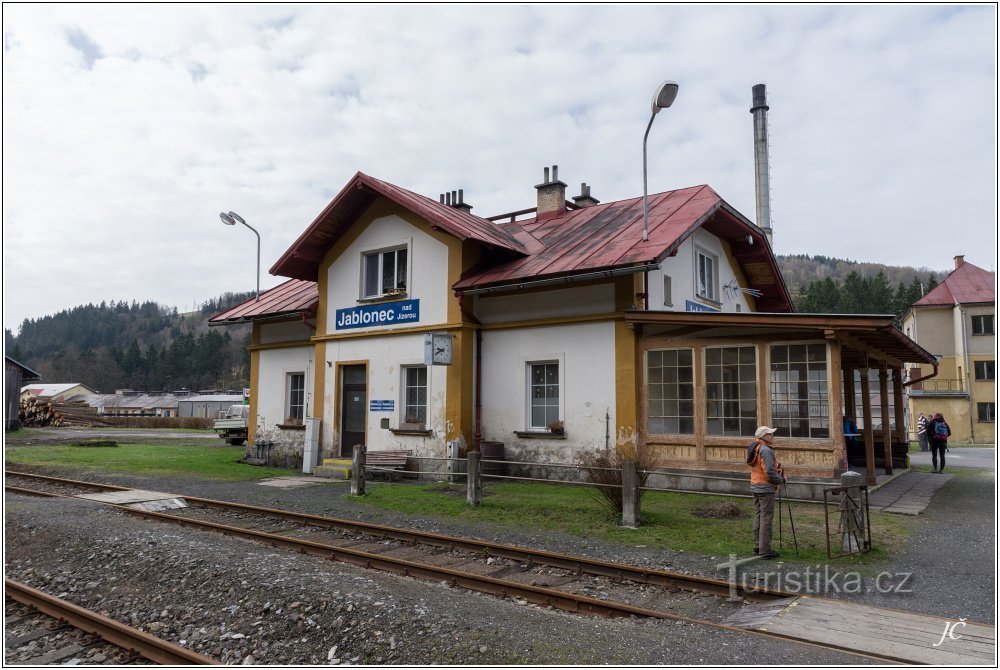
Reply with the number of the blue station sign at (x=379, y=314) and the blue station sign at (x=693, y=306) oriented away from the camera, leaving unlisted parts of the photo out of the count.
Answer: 0

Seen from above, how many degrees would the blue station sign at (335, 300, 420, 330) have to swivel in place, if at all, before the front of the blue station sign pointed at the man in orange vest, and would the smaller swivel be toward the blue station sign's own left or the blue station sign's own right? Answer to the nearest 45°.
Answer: approximately 90° to the blue station sign's own left

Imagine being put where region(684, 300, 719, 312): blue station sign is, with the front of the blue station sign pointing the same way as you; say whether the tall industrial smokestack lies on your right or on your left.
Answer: on your left

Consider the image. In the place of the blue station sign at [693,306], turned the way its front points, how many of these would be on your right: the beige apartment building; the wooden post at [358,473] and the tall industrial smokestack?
1

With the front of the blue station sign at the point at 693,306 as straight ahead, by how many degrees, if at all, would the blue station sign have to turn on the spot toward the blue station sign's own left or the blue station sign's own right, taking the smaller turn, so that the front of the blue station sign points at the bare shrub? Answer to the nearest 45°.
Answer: approximately 45° to the blue station sign's own right

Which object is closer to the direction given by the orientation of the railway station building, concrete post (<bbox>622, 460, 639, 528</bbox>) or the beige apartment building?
the concrete post

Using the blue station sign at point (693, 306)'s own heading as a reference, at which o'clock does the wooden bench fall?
The wooden bench is roughly at 4 o'clock from the blue station sign.

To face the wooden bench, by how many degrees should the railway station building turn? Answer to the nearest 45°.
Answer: approximately 45° to its right

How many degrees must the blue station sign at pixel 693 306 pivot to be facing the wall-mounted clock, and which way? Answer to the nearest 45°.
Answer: approximately 90° to its right

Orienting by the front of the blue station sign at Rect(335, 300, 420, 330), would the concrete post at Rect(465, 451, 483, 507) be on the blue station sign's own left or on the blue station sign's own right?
on the blue station sign's own left

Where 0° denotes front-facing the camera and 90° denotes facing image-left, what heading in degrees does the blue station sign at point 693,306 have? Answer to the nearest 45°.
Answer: approximately 315°

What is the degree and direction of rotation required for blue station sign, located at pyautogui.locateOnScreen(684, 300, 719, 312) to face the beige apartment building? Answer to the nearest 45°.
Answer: approximately 90° to its left

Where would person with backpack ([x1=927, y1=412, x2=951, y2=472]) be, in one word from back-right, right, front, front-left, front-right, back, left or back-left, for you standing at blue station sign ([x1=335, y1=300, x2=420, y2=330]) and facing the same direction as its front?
back-left

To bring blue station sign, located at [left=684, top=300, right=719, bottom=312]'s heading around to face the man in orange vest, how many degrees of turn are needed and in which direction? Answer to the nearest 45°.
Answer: approximately 45° to its right

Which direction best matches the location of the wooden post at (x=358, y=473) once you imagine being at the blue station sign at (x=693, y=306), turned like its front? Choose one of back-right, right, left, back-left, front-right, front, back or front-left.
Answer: right
